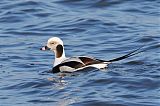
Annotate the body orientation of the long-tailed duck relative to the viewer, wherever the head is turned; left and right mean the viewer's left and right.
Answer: facing to the left of the viewer
